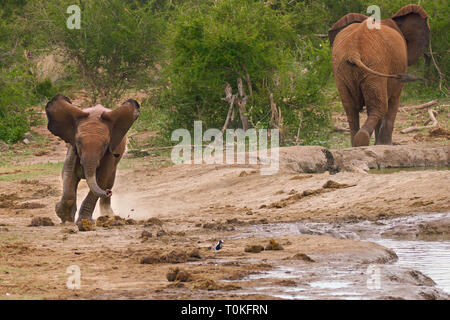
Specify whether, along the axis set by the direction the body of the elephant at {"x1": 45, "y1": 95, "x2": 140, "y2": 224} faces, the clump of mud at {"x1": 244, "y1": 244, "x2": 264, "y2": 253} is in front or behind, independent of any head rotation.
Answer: in front

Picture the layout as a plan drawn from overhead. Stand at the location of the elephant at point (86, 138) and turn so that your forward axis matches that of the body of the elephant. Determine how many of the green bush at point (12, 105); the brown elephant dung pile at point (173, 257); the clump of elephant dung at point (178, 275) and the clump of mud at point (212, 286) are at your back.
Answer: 1

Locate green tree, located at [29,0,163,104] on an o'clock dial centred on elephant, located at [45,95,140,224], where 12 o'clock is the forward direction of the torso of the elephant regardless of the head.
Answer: The green tree is roughly at 6 o'clock from the elephant.

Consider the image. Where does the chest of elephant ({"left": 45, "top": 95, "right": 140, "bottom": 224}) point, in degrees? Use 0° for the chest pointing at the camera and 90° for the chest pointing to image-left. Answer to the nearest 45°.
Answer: approximately 0°

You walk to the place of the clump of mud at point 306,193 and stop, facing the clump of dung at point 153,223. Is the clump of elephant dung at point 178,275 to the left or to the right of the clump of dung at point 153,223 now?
left

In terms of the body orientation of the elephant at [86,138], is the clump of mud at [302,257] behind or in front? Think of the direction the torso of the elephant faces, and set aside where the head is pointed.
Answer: in front

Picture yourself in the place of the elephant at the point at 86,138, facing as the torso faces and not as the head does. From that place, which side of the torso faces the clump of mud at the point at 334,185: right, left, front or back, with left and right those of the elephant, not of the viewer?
left

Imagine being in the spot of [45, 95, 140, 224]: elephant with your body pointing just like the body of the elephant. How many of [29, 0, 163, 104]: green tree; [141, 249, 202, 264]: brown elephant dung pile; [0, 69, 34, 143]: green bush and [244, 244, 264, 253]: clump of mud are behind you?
2

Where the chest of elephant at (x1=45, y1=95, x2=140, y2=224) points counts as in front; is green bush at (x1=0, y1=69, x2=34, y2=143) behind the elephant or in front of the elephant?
behind

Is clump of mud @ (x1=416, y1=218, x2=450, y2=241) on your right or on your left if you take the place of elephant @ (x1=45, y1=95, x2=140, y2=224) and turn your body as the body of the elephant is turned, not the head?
on your left

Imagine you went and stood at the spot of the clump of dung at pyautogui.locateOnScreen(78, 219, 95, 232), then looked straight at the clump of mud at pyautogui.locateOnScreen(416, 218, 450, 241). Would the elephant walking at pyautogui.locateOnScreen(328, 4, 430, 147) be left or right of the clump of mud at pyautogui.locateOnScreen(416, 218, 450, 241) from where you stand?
left

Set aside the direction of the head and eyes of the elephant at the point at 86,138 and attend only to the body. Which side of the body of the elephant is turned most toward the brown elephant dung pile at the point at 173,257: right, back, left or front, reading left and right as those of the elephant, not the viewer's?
front
